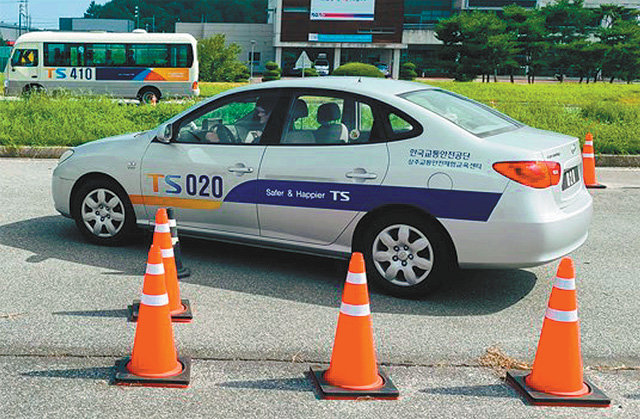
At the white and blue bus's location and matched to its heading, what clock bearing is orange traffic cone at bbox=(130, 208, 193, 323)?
The orange traffic cone is roughly at 9 o'clock from the white and blue bus.

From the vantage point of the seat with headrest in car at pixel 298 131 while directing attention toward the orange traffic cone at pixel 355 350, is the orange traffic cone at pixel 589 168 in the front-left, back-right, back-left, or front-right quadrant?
back-left

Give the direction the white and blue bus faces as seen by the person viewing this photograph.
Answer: facing to the left of the viewer

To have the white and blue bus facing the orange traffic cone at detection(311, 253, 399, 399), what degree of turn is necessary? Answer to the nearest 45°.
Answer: approximately 90° to its left

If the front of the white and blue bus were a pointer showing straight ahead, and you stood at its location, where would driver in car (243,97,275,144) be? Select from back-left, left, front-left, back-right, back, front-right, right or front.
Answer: left

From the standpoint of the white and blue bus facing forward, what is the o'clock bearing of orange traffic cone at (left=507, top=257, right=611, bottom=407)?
The orange traffic cone is roughly at 9 o'clock from the white and blue bus.

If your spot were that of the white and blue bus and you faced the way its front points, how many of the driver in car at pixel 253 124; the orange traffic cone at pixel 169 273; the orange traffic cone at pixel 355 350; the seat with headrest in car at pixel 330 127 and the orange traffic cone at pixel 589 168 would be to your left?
5

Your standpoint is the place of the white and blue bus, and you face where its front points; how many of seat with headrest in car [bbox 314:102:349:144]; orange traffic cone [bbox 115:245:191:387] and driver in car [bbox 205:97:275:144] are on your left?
3

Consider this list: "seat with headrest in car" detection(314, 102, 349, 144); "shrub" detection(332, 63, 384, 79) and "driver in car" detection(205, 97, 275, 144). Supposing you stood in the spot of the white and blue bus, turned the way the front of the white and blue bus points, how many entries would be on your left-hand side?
2

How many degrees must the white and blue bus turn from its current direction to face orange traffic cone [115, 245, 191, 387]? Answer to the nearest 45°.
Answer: approximately 90° to its left

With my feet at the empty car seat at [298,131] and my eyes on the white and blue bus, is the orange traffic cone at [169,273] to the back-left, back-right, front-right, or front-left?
back-left

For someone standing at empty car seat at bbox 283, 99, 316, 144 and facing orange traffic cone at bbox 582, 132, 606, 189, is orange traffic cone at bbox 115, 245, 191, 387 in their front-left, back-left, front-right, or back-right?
back-right

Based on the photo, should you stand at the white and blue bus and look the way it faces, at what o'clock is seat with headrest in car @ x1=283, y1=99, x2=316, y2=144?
The seat with headrest in car is roughly at 9 o'clock from the white and blue bus.

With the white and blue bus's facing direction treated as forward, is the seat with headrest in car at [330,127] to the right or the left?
on its left
